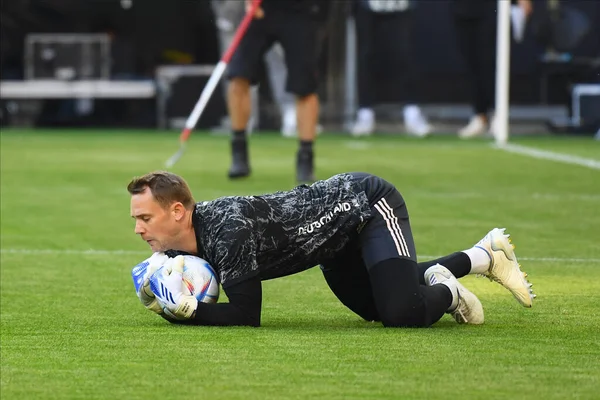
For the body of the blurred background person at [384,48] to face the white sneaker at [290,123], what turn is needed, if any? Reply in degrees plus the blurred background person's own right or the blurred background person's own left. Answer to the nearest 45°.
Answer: approximately 90° to the blurred background person's own right

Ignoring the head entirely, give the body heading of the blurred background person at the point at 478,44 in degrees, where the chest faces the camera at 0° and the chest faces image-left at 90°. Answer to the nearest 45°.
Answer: approximately 45°

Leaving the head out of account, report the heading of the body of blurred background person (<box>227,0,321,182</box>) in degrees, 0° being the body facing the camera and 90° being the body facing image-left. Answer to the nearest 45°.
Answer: approximately 0°

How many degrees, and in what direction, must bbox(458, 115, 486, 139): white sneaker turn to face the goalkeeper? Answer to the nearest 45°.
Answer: approximately 45° to its left

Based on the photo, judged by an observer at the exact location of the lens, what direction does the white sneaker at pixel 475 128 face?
facing the viewer and to the left of the viewer

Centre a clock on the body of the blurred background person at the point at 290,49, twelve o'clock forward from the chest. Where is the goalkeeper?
The goalkeeper is roughly at 12 o'clock from the blurred background person.

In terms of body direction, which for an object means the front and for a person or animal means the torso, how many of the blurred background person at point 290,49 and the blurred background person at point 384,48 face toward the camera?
2

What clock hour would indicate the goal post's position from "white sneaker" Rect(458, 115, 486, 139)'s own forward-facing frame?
The goal post is roughly at 10 o'clock from the white sneaker.

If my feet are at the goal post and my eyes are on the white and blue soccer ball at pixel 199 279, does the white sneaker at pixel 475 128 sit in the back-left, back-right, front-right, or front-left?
back-right

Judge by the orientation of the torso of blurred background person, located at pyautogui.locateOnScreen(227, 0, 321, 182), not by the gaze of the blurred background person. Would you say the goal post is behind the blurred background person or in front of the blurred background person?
behind

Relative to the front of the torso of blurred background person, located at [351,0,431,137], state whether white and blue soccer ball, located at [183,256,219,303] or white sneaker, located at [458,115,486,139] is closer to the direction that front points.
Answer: the white and blue soccer ball

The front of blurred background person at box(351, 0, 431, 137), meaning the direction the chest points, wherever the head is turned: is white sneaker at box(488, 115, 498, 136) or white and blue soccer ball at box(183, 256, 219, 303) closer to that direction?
the white and blue soccer ball
